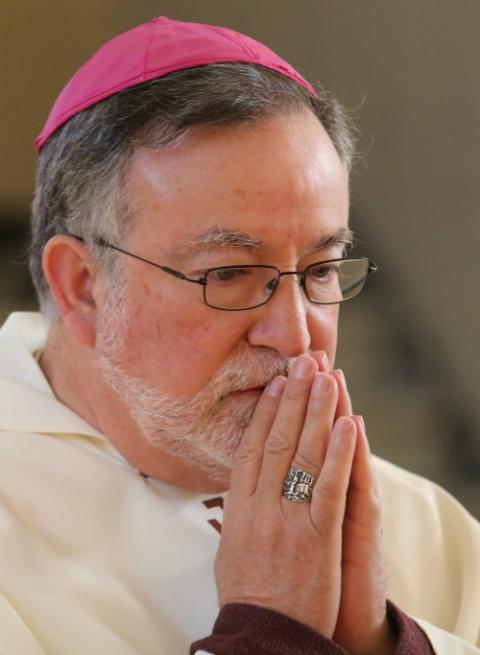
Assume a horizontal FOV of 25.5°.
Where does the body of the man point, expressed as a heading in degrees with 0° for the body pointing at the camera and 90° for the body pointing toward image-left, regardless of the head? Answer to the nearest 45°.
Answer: approximately 315°
